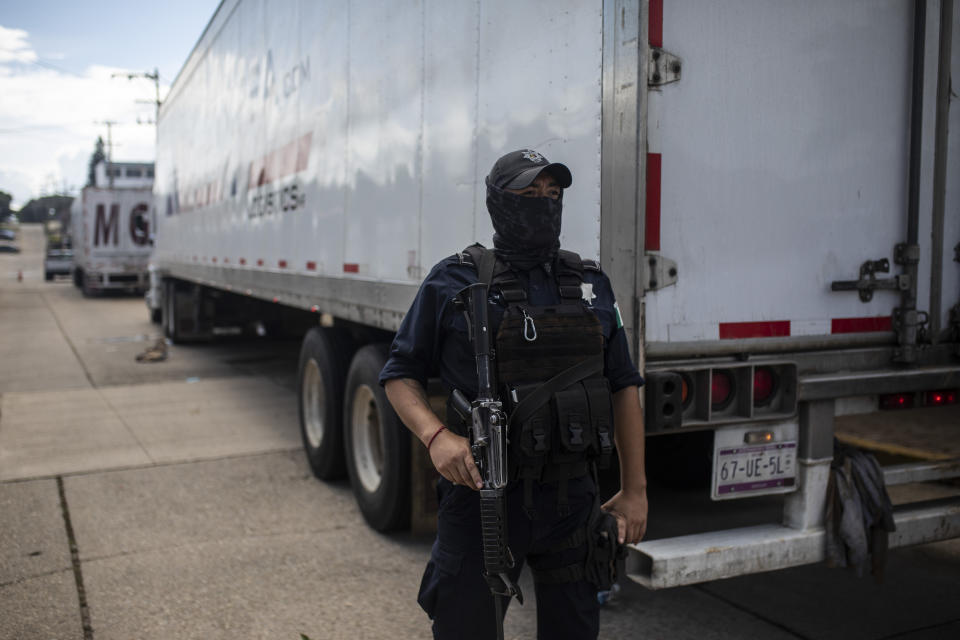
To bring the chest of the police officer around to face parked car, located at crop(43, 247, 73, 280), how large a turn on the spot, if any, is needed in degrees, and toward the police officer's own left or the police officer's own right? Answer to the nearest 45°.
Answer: approximately 180°

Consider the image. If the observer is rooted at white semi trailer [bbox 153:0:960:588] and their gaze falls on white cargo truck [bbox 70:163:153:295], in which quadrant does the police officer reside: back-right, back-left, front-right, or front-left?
back-left

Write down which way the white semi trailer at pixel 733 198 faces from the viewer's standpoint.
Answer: facing away from the viewer and to the left of the viewer

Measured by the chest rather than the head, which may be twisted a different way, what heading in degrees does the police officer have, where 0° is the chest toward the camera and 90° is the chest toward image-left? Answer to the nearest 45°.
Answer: approximately 315°

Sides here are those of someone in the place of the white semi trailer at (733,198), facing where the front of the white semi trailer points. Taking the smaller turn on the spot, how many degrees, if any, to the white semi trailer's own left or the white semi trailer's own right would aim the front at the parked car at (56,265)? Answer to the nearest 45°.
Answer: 0° — it already faces it

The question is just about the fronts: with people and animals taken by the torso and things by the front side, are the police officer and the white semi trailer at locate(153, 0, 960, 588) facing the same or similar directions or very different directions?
very different directions

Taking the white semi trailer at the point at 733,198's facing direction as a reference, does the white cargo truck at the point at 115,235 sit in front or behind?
in front
